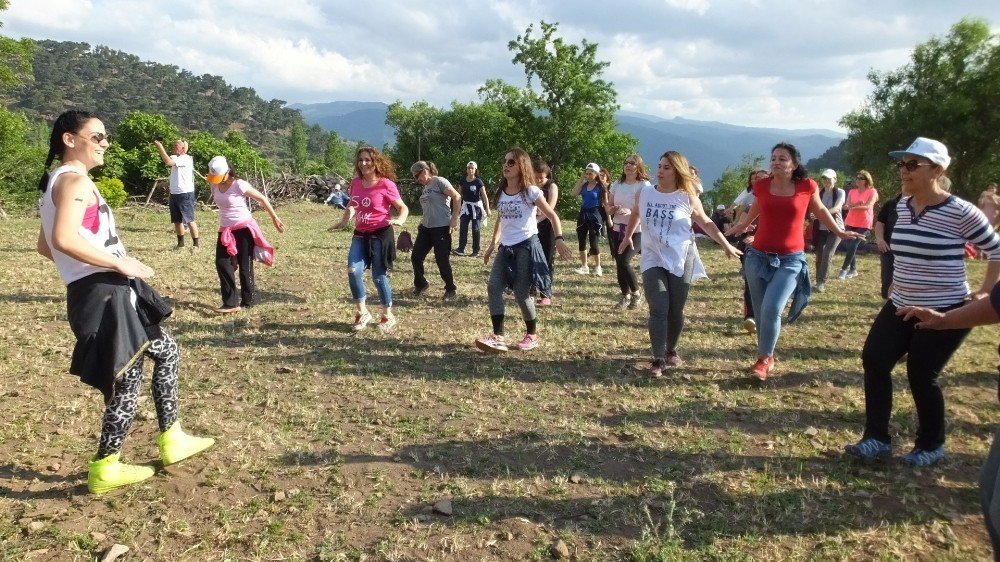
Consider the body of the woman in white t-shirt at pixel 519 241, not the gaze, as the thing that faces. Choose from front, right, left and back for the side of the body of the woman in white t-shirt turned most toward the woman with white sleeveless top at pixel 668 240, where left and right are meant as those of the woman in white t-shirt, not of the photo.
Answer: left

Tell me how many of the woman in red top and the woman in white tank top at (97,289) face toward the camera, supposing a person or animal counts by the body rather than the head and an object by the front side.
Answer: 1

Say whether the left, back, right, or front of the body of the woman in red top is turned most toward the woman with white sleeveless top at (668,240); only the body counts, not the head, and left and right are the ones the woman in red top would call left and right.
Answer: right

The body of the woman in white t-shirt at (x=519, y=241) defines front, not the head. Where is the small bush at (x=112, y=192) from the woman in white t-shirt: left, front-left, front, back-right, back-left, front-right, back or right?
right

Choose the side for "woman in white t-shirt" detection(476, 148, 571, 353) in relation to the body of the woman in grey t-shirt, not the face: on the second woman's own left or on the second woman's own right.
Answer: on the second woman's own left

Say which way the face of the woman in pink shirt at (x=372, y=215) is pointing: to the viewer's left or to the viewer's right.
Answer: to the viewer's left

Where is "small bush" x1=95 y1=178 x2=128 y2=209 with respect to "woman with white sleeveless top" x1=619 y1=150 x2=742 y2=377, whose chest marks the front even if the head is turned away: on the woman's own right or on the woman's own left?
on the woman's own right

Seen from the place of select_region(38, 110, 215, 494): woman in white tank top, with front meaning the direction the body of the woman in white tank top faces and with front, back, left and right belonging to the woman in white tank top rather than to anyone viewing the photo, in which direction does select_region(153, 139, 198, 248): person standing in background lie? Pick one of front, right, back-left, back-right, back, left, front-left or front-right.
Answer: left

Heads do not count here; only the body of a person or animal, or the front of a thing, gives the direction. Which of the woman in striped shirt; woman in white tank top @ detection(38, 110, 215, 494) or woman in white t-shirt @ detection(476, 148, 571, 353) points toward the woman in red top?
the woman in white tank top

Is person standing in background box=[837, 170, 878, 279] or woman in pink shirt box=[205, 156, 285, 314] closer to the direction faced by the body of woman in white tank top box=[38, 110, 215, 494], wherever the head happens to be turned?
the person standing in background

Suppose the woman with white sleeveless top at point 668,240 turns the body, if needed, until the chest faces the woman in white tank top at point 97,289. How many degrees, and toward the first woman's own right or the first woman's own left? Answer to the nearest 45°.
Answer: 0° — they already face them

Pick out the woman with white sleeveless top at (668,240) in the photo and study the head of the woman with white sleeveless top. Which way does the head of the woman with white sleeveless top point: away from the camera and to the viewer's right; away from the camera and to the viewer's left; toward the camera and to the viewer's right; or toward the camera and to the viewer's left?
toward the camera and to the viewer's left

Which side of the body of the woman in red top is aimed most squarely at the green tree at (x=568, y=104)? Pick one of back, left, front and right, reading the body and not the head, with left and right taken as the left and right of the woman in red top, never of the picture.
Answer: back
